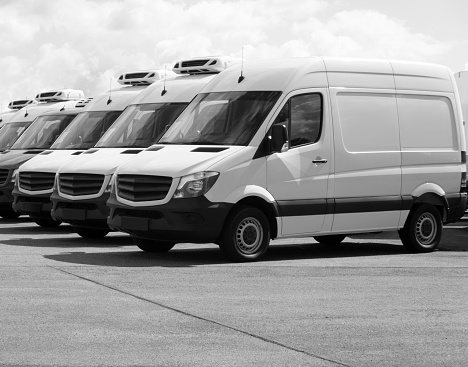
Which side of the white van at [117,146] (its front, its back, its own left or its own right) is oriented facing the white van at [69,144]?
right

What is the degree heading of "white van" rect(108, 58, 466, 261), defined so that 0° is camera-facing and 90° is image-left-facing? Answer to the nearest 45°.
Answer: approximately 45°

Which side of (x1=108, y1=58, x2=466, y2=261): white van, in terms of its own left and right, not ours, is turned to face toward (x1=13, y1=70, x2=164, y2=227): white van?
right

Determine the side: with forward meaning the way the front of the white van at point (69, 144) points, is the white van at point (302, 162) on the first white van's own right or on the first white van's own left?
on the first white van's own left

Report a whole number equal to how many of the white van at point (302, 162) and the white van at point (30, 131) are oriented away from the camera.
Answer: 0

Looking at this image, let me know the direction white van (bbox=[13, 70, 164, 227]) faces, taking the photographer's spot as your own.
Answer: facing the viewer and to the left of the viewer
